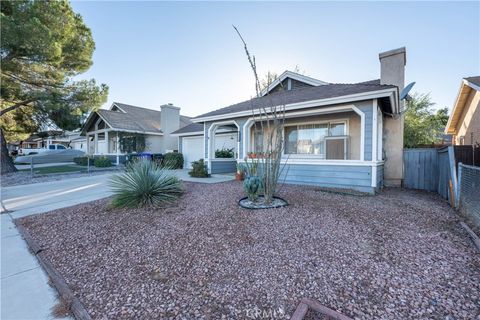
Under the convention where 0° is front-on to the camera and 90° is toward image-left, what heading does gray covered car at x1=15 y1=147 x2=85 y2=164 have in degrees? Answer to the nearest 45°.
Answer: approximately 90°

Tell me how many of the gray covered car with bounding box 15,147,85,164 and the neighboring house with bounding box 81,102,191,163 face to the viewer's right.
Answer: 0

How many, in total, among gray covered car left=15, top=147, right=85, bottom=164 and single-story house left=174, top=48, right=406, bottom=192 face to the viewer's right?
0

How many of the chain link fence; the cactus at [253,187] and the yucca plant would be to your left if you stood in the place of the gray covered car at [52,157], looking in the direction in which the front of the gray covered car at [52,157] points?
3

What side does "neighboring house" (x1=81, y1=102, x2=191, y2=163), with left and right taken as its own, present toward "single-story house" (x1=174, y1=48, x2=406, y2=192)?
left

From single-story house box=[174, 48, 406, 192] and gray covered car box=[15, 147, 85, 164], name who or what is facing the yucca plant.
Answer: the single-story house
